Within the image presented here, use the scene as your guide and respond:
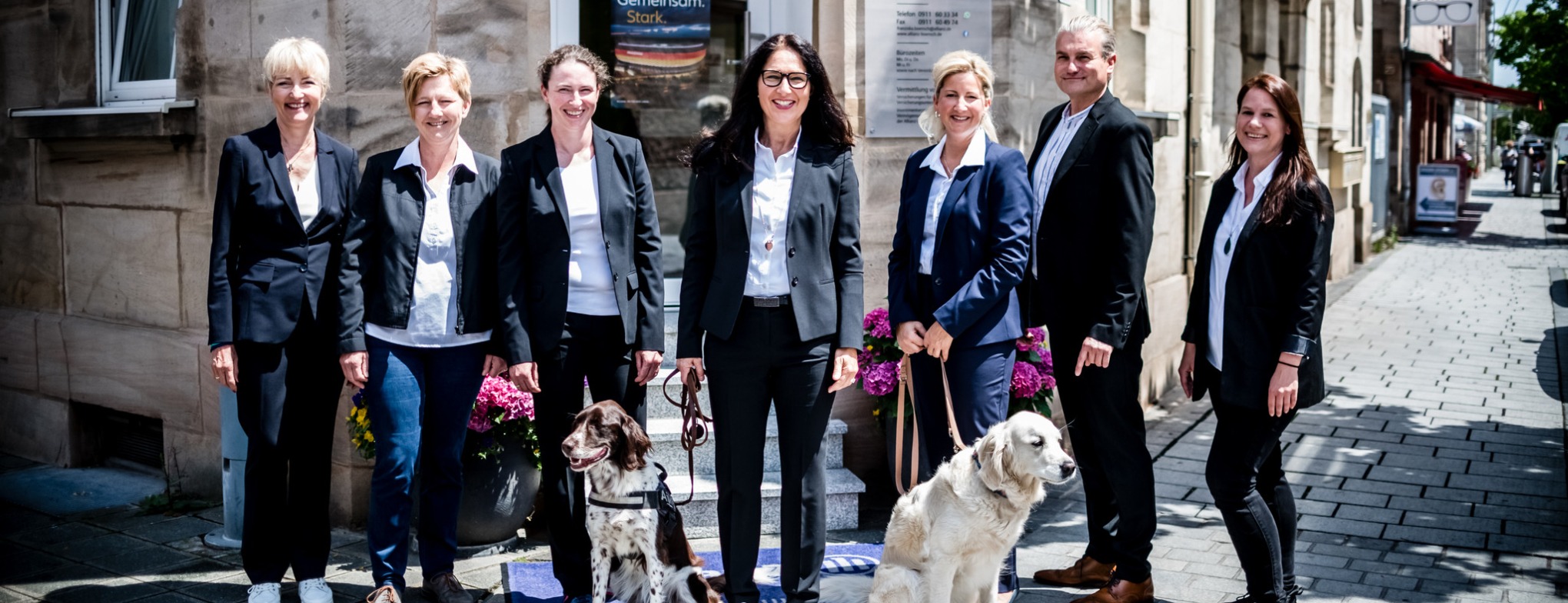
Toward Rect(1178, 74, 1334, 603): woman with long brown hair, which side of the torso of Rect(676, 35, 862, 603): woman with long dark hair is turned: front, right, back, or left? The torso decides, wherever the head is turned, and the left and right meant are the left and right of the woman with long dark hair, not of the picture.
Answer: left

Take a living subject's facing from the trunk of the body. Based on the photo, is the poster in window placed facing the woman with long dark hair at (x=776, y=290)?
yes

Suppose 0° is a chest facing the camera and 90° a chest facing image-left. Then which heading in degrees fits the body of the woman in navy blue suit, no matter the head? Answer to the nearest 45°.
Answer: approximately 45°

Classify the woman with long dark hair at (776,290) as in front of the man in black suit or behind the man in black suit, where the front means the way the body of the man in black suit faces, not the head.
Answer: in front

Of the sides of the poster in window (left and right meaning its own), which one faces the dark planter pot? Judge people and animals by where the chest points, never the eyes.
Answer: front
